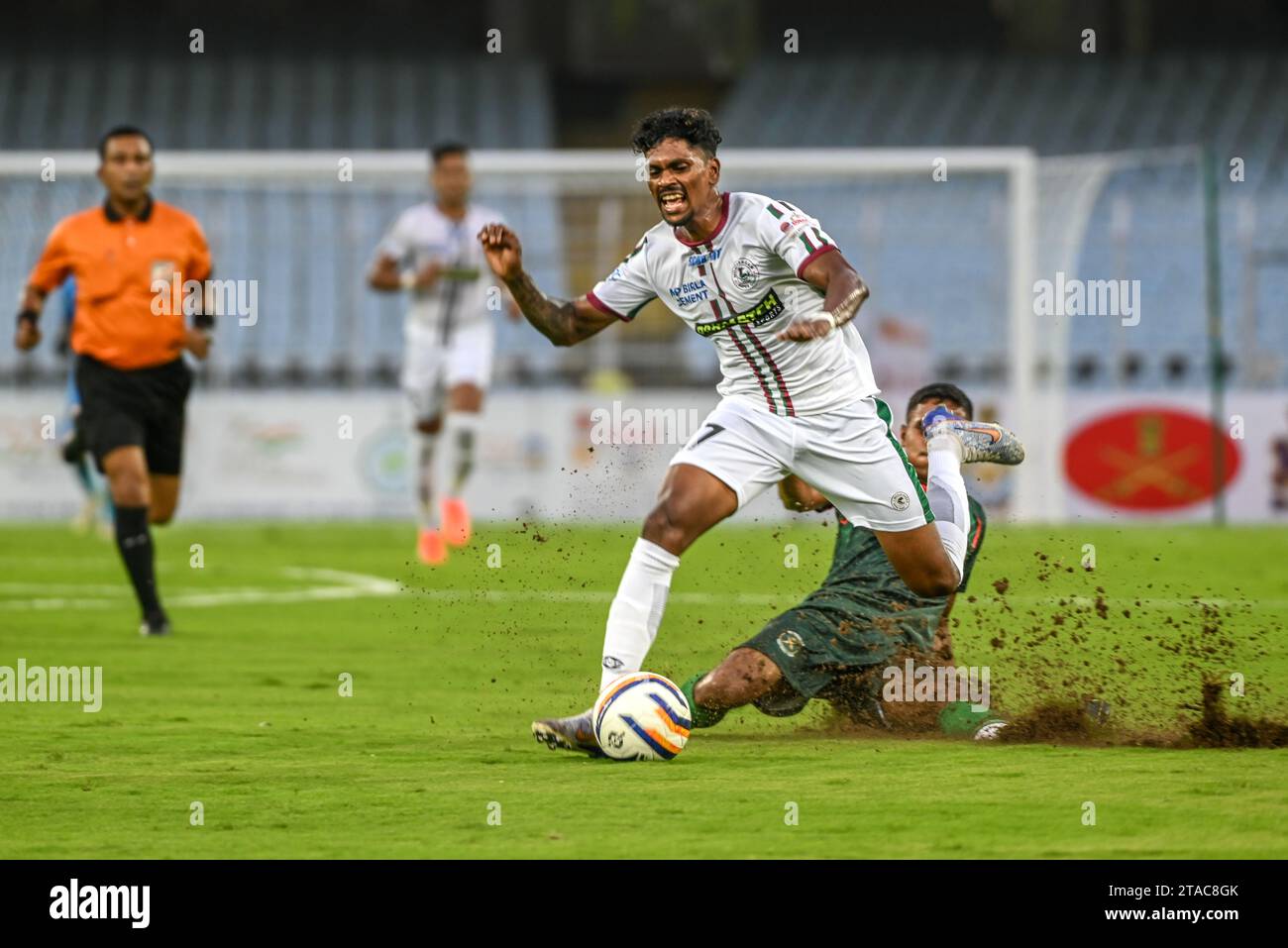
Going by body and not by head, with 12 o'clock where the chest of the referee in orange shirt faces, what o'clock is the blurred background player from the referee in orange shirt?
The blurred background player is roughly at 7 o'clock from the referee in orange shirt.

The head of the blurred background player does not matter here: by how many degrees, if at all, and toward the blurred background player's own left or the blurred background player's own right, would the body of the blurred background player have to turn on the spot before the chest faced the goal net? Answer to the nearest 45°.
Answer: approximately 180°

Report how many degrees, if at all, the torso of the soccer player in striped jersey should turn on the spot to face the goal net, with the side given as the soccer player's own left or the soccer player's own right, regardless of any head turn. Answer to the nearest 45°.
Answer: approximately 135° to the soccer player's own right

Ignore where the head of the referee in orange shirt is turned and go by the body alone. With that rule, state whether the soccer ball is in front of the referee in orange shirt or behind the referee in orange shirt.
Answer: in front

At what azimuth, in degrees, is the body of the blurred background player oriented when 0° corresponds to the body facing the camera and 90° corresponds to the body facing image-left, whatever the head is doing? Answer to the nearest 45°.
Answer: approximately 0°

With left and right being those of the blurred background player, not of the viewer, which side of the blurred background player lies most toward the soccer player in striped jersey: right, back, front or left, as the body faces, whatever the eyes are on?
front

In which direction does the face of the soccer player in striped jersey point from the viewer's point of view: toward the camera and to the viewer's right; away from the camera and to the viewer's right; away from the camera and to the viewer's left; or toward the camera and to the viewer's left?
toward the camera and to the viewer's left

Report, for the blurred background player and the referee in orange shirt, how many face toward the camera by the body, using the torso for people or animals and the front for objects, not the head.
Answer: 2

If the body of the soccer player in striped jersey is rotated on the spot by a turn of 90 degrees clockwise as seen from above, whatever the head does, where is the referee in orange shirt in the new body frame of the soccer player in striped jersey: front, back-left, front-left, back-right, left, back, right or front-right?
front
